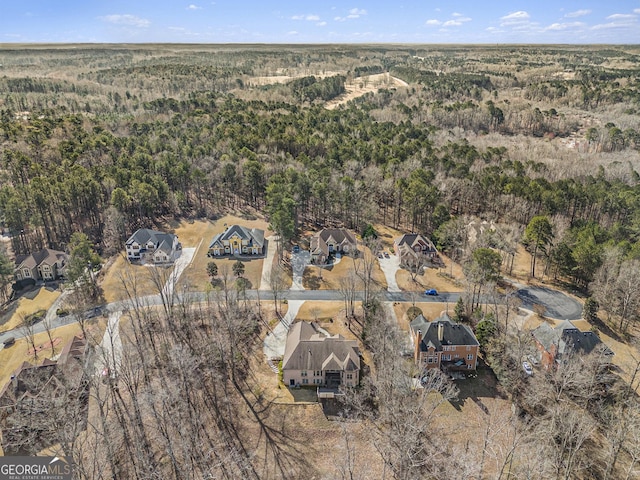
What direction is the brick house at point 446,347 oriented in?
away from the camera

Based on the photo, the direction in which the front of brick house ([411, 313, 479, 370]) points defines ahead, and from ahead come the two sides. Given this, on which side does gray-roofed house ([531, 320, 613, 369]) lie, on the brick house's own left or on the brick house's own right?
on the brick house's own right

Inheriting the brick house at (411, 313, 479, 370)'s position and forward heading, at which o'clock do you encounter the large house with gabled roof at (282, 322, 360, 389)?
The large house with gabled roof is roughly at 8 o'clock from the brick house.
